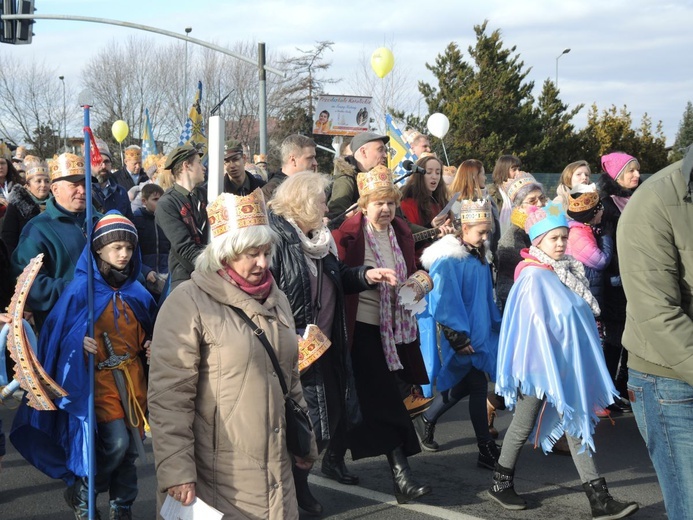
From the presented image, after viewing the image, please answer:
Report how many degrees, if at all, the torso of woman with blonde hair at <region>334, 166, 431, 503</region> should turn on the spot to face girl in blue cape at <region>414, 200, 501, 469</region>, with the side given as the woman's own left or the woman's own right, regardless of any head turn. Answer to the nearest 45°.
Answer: approximately 90° to the woman's own left

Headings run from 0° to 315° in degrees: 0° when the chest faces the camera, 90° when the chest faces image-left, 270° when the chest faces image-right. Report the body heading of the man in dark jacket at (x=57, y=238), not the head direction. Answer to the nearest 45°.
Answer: approximately 315°

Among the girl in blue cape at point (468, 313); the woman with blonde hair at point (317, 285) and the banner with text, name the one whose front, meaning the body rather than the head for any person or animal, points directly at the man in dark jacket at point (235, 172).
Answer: the banner with text

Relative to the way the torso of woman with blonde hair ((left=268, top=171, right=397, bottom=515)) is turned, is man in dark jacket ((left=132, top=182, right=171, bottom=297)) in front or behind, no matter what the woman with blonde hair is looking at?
behind

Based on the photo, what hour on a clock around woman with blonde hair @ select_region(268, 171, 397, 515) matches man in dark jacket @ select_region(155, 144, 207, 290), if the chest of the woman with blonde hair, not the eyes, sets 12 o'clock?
The man in dark jacket is roughly at 6 o'clock from the woman with blonde hair.

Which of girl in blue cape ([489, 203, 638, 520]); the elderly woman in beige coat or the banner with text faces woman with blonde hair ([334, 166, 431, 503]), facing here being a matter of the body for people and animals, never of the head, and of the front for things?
the banner with text
